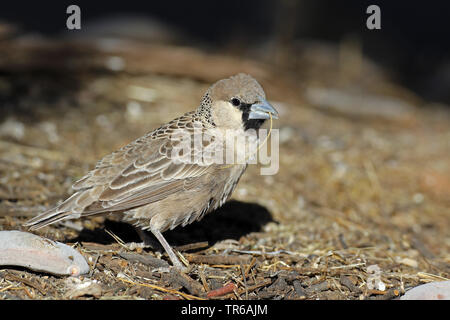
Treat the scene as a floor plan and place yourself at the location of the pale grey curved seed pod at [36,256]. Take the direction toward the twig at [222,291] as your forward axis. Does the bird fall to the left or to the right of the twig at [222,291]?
left

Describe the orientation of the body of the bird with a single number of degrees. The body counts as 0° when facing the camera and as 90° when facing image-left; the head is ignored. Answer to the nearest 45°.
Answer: approximately 270°

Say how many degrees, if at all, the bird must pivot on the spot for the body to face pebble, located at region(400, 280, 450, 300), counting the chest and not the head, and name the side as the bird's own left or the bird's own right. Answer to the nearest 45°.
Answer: approximately 45° to the bird's own right

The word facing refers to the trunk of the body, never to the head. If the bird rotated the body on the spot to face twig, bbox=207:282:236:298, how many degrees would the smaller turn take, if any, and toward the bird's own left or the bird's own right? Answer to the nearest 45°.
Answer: approximately 90° to the bird's own right
